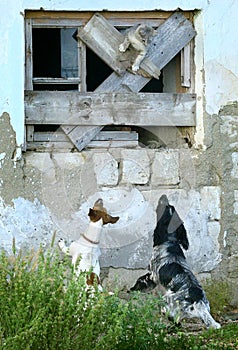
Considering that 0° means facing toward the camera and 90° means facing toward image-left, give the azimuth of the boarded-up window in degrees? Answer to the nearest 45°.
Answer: approximately 0°
